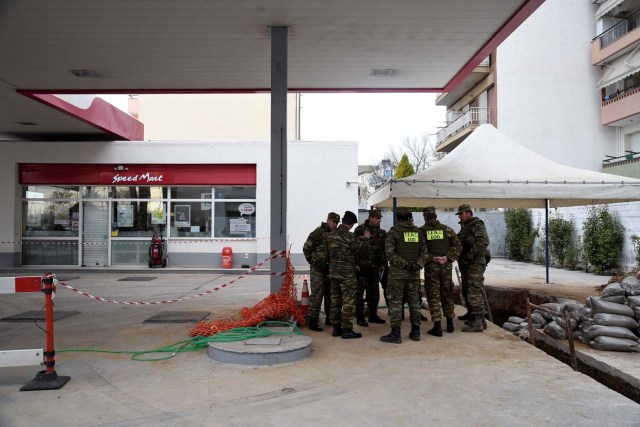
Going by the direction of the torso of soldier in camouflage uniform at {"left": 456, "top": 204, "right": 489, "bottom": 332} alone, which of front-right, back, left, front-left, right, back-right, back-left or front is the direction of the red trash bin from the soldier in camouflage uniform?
front-right

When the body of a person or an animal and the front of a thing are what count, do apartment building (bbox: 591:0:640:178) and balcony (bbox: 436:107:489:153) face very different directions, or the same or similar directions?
same or similar directions

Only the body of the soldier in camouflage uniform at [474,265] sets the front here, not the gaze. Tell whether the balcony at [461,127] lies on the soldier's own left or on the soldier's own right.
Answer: on the soldier's own right

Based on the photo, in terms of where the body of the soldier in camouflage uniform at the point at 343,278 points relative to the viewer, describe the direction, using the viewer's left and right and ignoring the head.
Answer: facing away from the viewer and to the right of the viewer

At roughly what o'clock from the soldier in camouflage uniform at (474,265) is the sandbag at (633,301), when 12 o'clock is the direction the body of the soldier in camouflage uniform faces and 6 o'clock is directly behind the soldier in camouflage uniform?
The sandbag is roughly at 6 o'clock from the soldier in camouflage uniform.

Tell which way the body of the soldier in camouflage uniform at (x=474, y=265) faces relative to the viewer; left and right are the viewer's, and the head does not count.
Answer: facing to the left of the viewer

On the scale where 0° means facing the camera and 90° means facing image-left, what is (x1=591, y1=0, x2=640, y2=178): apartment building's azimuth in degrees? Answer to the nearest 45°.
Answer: approximately 45°

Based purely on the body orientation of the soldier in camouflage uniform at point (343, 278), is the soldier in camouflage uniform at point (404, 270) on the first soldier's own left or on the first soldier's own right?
on the first soldier's own right

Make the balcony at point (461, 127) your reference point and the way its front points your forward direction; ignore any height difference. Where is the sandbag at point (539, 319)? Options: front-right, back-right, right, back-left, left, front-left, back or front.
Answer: front-left

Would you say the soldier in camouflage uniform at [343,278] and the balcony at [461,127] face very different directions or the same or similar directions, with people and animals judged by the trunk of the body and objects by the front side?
very different directions

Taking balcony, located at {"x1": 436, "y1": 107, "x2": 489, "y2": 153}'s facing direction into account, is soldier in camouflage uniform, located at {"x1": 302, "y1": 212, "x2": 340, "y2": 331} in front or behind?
in front

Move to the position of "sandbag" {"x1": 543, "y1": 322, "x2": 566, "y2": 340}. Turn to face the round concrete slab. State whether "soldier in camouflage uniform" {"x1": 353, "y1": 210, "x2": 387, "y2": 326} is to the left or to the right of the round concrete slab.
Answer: right

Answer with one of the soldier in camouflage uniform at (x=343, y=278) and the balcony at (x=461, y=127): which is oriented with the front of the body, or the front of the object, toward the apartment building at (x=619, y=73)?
the soldier in camouflage uniform

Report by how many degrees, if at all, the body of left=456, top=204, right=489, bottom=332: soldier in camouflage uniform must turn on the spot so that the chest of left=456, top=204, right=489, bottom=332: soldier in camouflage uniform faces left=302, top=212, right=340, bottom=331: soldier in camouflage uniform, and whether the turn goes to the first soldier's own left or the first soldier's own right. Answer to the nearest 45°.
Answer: approximately 45° to the first soldier's own left

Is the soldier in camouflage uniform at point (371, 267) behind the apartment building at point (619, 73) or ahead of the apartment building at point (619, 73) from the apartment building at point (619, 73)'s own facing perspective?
ahead

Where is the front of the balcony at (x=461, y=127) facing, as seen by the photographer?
facing the viewer and to the left of the viewer
